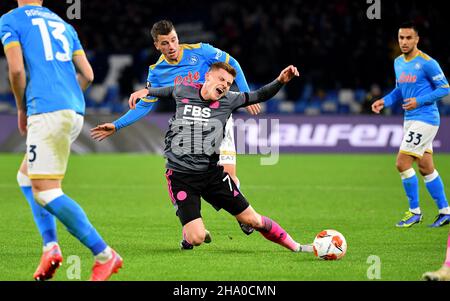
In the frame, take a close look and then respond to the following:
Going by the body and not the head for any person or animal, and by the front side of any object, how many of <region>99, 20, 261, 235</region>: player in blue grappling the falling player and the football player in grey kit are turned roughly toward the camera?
2

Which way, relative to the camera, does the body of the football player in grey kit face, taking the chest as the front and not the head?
toward the camera

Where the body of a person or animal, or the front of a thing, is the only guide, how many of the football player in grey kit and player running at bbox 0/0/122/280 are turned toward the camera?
1

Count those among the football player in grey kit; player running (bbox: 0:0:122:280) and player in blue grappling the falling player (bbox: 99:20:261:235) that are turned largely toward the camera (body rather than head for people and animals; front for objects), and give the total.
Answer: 2

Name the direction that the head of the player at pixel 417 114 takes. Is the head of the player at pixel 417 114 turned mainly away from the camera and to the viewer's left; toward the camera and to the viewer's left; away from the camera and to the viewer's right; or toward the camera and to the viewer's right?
toward the camera and to the viewer's left

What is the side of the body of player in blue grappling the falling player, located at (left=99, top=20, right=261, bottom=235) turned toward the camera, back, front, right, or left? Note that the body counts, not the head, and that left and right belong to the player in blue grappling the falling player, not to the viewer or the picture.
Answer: front

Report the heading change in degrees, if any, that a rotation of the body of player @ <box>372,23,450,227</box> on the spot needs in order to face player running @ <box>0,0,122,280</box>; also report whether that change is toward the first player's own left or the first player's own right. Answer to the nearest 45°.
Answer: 0° — they already face them

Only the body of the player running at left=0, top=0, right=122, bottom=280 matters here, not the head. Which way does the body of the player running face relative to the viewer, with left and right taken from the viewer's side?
facing away from the viewer and to the left of the viewer

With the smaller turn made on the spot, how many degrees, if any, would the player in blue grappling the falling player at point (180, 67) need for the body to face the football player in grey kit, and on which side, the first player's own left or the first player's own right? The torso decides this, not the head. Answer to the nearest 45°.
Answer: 0° — they already face them

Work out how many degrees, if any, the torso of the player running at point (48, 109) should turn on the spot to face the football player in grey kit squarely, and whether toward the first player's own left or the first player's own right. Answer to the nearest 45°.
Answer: approximately 90° to the first player's own right
